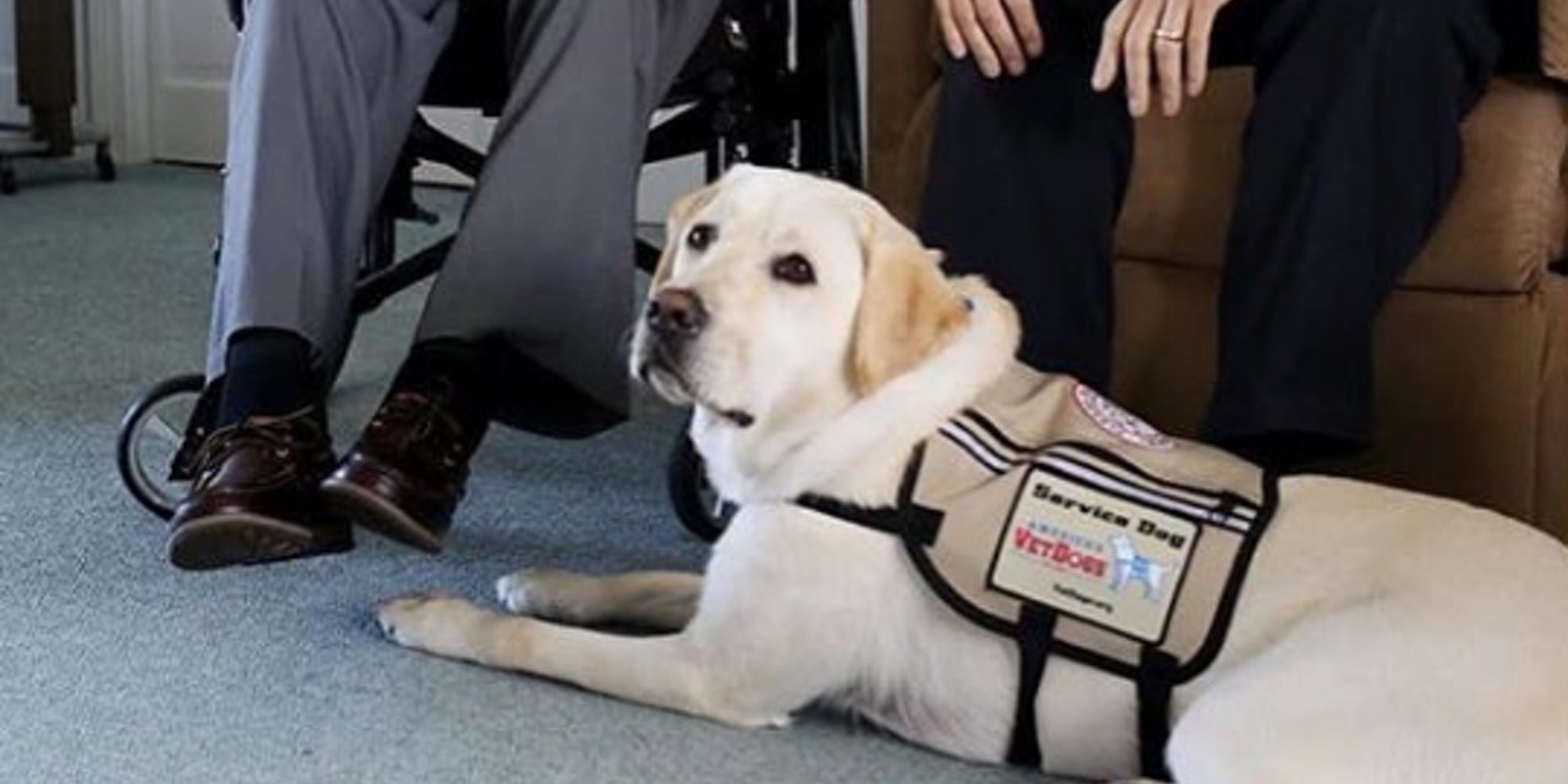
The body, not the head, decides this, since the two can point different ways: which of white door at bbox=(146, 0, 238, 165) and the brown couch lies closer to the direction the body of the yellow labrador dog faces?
the white door

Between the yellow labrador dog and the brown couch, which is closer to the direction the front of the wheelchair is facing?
the yellow labrador dog

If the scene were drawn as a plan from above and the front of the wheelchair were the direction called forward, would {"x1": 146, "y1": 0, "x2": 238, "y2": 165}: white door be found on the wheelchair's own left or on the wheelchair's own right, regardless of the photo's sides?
on the wheelchair's own right

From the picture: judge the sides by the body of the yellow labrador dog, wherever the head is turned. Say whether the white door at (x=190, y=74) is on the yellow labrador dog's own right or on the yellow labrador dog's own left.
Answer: on the yellow labrador dog's own right

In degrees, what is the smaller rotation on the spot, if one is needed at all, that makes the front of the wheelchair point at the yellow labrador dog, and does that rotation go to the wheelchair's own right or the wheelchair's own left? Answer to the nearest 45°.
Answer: approximately 45° to the wheelchair's own left

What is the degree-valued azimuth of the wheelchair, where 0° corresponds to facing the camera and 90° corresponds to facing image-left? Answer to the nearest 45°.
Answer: approximately 45°

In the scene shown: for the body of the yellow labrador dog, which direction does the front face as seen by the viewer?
to the viewer's left

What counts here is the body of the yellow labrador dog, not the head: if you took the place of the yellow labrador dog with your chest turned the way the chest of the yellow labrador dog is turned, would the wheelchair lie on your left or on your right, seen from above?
on your right

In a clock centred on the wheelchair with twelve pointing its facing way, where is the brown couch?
The brown couch is roughly at 9 o'clock from the wheelchair.
